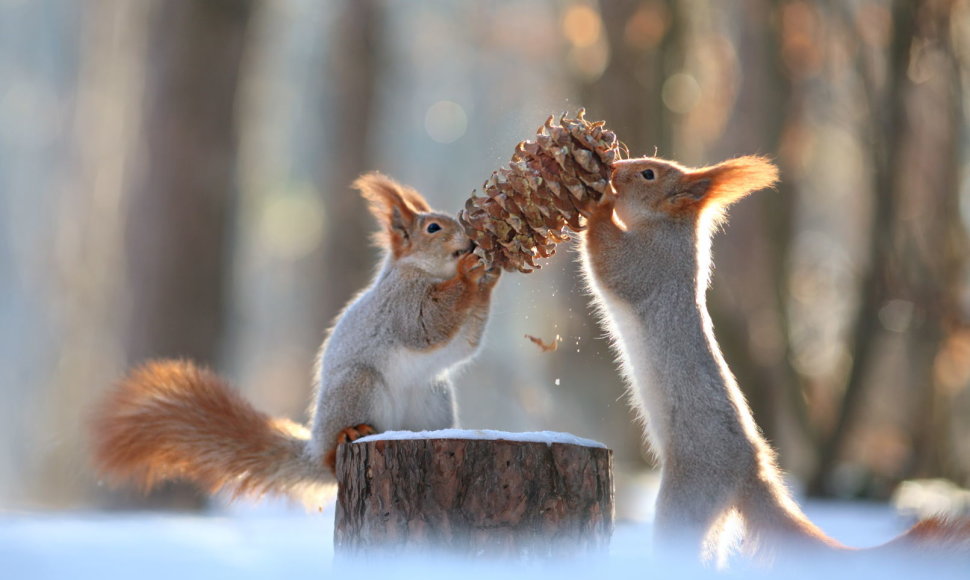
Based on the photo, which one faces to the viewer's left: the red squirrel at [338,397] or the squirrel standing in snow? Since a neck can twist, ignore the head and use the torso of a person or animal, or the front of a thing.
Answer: the squirrel standing in snow

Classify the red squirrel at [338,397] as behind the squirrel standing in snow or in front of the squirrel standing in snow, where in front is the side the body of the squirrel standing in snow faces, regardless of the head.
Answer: in front

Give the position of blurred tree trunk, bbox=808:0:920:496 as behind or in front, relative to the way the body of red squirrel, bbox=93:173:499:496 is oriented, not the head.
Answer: in front

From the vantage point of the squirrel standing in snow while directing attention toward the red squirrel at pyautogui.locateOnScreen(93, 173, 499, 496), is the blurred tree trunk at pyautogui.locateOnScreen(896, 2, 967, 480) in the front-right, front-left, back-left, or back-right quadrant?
back-right

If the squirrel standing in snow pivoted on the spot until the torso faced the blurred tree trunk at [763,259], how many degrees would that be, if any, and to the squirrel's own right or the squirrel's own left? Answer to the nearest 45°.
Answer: approximately 90° to the squirrel's own right

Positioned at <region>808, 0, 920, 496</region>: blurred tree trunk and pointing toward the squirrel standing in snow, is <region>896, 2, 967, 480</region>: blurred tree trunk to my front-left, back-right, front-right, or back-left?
back-left

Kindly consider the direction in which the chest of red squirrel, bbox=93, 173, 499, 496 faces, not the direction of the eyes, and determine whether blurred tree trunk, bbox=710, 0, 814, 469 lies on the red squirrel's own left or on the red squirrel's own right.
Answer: on the red squirrel's own left

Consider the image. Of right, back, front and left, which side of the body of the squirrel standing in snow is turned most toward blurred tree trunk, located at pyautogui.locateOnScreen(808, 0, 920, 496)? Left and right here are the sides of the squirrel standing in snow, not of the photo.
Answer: right

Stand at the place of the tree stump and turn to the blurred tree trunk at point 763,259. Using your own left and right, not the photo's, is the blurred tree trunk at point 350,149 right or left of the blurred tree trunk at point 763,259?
left

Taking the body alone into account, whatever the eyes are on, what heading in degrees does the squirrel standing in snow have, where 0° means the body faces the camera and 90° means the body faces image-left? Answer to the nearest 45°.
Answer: approximately 90°

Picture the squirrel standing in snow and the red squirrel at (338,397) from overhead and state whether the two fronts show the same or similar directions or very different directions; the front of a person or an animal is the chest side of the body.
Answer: very different directions

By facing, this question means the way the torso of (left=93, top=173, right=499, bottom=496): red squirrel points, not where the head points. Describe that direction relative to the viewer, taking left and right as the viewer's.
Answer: facing to the right of the viewer

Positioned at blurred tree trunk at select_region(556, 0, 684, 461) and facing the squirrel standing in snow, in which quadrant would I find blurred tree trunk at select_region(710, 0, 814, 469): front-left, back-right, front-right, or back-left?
back-left

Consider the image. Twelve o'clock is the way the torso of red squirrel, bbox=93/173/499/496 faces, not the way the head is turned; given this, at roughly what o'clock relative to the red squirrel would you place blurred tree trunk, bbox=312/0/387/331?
The blurred tree trunk is roughly at 9 o'clock from the red squirrel.
